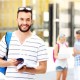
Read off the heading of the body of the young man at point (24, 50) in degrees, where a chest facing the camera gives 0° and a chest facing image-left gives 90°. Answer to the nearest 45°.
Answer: approximately 0°
